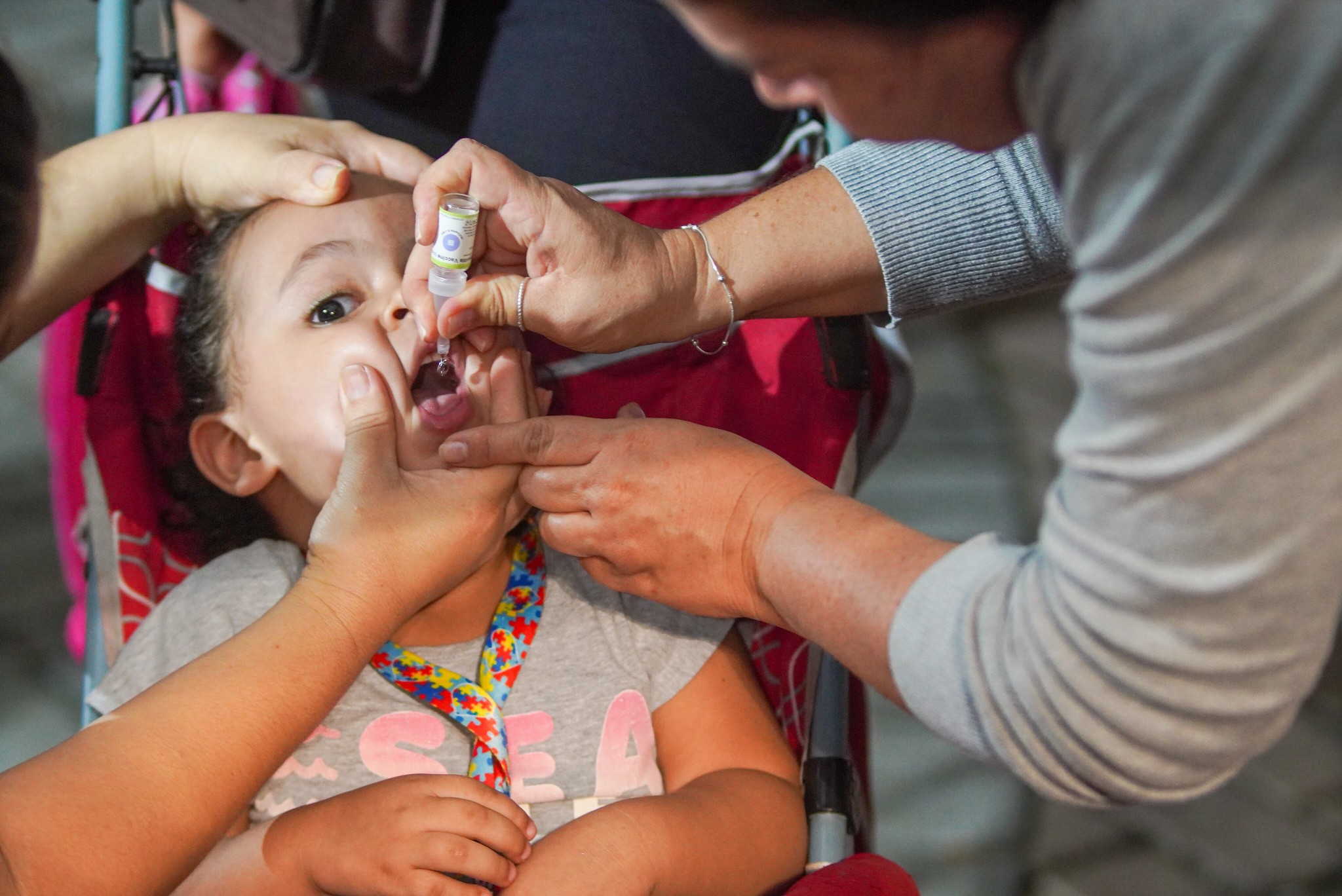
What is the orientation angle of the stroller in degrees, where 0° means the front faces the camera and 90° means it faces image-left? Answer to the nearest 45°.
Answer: approximately 0°

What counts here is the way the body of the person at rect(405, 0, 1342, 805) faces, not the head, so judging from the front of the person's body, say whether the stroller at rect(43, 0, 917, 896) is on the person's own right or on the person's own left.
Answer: on the person's own right

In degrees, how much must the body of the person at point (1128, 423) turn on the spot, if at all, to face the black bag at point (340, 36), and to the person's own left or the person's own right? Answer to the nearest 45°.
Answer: approximately 45° to the person's own right

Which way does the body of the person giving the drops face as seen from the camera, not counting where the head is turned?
to the viewer's left

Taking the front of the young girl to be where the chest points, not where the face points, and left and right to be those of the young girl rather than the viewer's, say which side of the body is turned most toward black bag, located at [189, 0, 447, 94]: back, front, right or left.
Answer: back

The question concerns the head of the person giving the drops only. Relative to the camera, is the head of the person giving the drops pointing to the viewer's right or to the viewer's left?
to the viewer's left

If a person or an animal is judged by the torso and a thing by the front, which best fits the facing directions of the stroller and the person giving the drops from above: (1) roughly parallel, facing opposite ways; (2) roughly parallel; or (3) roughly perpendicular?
roughly perpendicular

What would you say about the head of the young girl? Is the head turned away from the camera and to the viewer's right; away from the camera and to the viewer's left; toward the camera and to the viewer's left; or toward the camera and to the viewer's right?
toward the camera and to the viewer's right

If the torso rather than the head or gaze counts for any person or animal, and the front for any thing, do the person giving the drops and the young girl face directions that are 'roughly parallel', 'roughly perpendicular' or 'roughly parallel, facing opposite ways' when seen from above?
roughly perpendicular
